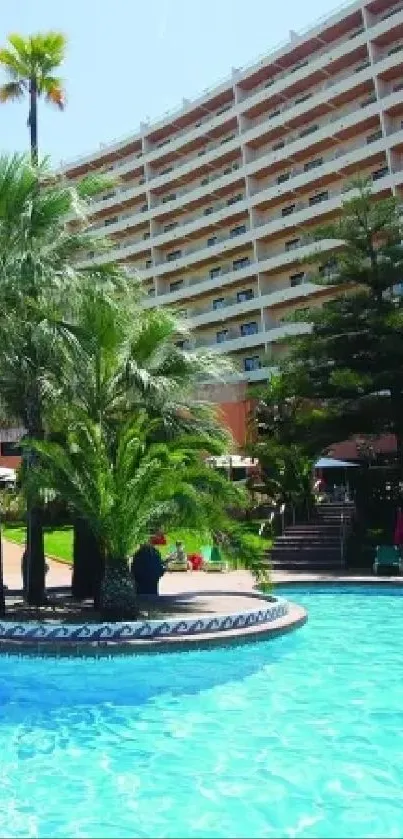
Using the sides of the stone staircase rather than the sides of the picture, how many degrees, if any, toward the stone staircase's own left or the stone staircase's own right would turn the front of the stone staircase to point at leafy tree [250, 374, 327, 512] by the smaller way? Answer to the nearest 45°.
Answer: approximately 180°

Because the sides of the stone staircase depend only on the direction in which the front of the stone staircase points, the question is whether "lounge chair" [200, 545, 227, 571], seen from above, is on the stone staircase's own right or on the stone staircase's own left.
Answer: on the stone staircase's own right

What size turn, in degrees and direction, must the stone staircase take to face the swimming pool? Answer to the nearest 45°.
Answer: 0° — it already faces it

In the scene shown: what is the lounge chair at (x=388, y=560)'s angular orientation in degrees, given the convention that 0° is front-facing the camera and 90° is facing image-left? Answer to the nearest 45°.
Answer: approximately 0°

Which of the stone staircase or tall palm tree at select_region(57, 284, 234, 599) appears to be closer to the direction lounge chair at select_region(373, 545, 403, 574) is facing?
the tall palm tree

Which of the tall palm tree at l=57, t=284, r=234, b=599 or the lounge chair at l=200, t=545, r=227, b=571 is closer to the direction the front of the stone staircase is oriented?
the tall palm tree

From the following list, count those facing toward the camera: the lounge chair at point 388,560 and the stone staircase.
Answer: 2
